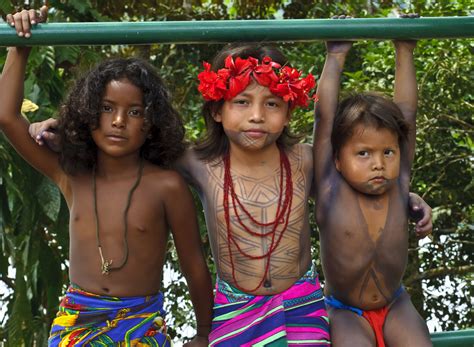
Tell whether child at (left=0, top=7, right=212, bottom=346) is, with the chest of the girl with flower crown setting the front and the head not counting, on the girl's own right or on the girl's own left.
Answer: on the girl's own right

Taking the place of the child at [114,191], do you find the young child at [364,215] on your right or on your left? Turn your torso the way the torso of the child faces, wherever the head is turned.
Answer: on your left

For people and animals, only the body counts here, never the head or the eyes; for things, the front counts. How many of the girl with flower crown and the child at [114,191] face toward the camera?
2

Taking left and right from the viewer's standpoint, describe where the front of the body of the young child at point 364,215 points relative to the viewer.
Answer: facing the viewer

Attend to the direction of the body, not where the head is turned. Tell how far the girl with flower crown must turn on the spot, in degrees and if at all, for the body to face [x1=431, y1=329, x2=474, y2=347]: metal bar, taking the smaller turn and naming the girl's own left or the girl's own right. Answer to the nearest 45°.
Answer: approximately 90° to the girl's own left

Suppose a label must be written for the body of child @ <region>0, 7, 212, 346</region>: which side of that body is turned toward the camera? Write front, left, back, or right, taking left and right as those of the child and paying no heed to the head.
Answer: front

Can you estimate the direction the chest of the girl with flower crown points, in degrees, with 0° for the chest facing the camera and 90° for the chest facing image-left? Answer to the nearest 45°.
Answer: approximately 0°
